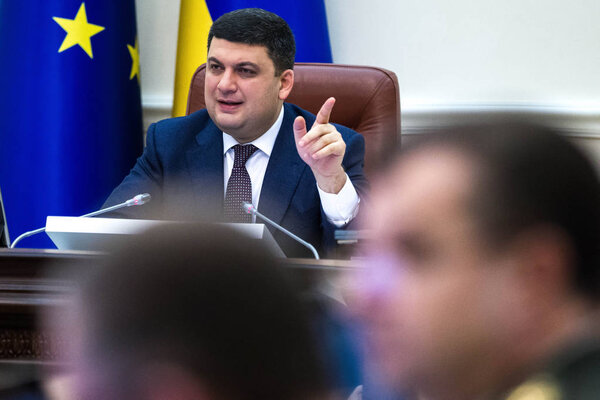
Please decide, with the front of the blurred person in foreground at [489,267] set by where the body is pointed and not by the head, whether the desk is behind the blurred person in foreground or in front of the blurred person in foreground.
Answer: in front

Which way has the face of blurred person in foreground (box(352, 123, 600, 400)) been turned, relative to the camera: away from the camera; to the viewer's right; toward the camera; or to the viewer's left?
to the viewer's left

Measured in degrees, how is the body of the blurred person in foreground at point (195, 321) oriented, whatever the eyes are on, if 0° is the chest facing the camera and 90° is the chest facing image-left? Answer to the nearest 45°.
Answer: approximately 135°

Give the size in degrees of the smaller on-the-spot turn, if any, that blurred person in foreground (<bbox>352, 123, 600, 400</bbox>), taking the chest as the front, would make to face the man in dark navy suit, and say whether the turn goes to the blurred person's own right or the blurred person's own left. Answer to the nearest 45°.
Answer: approximately 45° to the blurred person's own right

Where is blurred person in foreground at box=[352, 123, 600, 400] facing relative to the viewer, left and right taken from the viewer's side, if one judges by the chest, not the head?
facing to the left of the viewer

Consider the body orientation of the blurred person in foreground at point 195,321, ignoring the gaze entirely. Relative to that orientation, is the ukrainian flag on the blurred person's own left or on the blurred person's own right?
on the blurred person's own right

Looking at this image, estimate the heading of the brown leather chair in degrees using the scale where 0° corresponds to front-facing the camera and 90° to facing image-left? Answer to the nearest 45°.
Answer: approximately 0°
